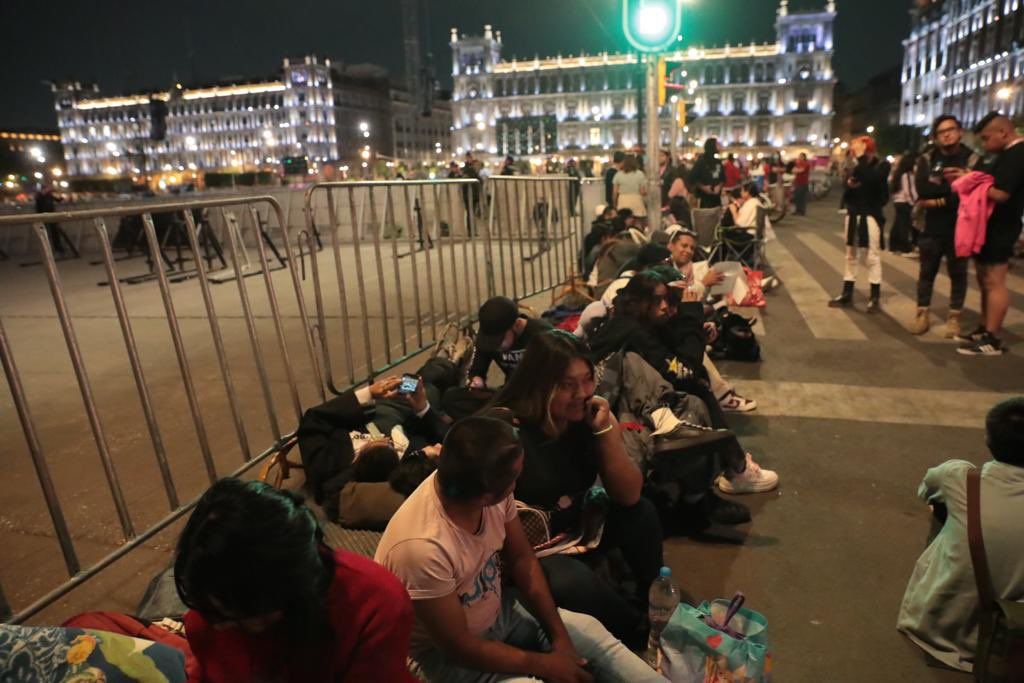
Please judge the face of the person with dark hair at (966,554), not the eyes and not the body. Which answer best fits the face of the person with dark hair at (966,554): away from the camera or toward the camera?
away from the camera

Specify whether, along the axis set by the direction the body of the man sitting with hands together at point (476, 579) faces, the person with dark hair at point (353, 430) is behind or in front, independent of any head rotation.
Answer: behind

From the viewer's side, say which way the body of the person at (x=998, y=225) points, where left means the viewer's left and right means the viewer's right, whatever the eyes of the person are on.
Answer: facing to the left of the viewer

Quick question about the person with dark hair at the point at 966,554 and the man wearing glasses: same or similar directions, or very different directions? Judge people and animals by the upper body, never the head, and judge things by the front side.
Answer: very different directions

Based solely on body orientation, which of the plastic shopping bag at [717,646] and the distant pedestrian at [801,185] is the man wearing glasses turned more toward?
the plastic shopping bag

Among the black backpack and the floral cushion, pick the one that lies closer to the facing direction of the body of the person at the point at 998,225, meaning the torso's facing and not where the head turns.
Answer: the black backpack

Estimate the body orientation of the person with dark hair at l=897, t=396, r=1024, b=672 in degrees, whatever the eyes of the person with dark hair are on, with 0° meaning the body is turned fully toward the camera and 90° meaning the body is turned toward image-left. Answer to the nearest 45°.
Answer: approximately 180°

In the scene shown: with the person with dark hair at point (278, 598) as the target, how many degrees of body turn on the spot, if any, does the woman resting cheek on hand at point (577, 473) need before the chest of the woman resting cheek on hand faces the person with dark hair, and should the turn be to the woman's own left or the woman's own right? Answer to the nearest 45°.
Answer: approximately 90° to the woman's own right
